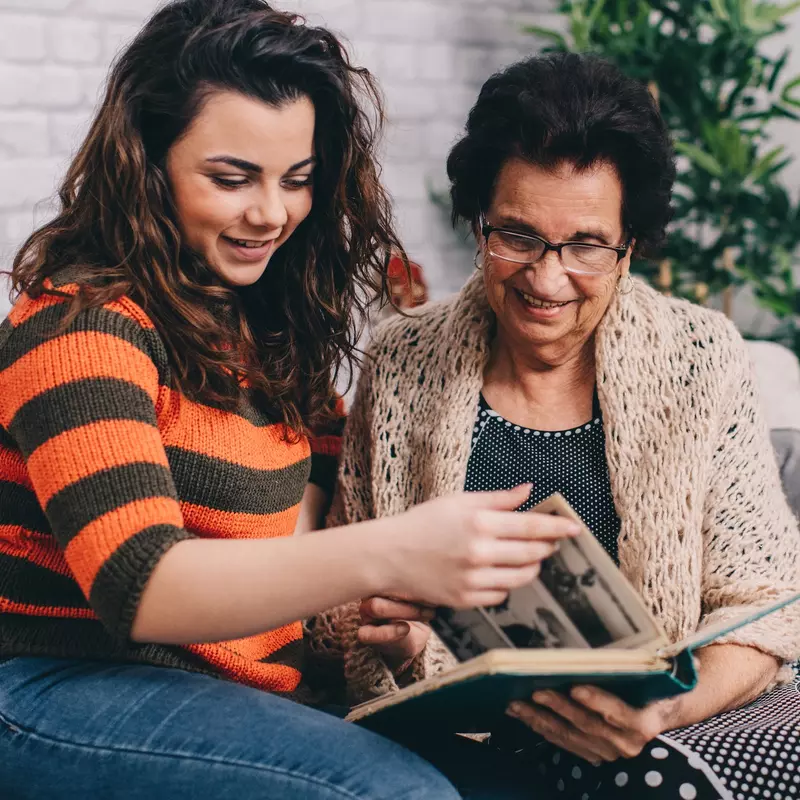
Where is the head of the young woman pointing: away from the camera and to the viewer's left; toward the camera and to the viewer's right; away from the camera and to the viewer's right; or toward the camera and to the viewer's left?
toward the camera and to the viewer's right

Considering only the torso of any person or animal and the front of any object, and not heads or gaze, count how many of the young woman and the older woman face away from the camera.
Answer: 0

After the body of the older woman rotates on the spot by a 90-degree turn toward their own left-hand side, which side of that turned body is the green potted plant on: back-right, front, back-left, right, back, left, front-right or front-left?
left

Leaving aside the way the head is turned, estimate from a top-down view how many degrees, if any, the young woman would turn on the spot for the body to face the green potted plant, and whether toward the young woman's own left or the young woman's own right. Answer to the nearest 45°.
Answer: approximately 90° to the young woman's own left

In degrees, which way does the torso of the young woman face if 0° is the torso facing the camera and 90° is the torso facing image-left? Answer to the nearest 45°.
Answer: approximately 315°

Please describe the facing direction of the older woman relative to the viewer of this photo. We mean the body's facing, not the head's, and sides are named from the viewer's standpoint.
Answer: facing the viewer
